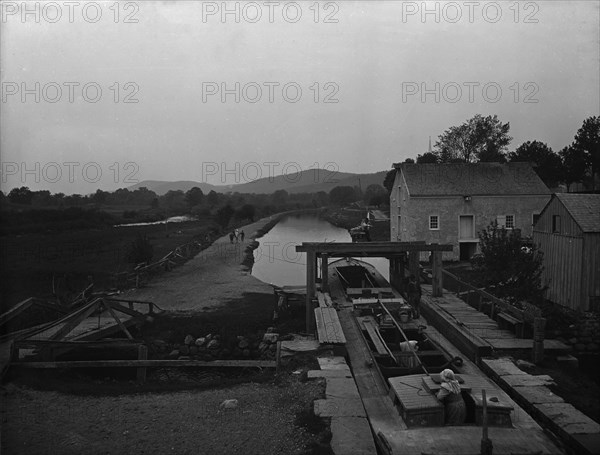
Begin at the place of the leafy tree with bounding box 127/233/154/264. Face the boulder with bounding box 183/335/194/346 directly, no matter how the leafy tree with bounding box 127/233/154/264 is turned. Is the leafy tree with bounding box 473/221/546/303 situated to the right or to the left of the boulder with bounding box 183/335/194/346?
left

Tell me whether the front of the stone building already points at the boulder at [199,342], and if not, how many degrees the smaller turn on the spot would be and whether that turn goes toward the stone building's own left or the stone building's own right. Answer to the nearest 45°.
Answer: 0° — it already faces it

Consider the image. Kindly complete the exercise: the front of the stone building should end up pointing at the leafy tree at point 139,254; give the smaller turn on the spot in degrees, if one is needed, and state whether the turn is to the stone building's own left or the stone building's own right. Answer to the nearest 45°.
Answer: approximately 45° to the stone building's own right

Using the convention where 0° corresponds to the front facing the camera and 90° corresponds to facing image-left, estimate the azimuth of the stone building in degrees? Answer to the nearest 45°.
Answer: approximately 0°

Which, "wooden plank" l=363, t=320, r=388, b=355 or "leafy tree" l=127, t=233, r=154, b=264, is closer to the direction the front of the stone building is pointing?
the wooden plank

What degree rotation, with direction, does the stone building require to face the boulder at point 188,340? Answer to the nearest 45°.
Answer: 0° — it already faces it

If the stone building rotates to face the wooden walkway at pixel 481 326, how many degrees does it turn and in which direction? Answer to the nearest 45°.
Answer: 0° — it already faces it

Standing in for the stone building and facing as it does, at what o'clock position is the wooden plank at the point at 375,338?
The wooden plank is roughly at 12 o'clock from the stone building.
